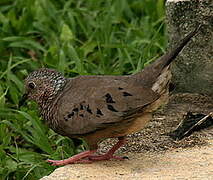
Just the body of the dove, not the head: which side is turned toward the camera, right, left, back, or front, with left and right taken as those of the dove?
left

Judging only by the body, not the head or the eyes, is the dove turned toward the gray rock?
no
